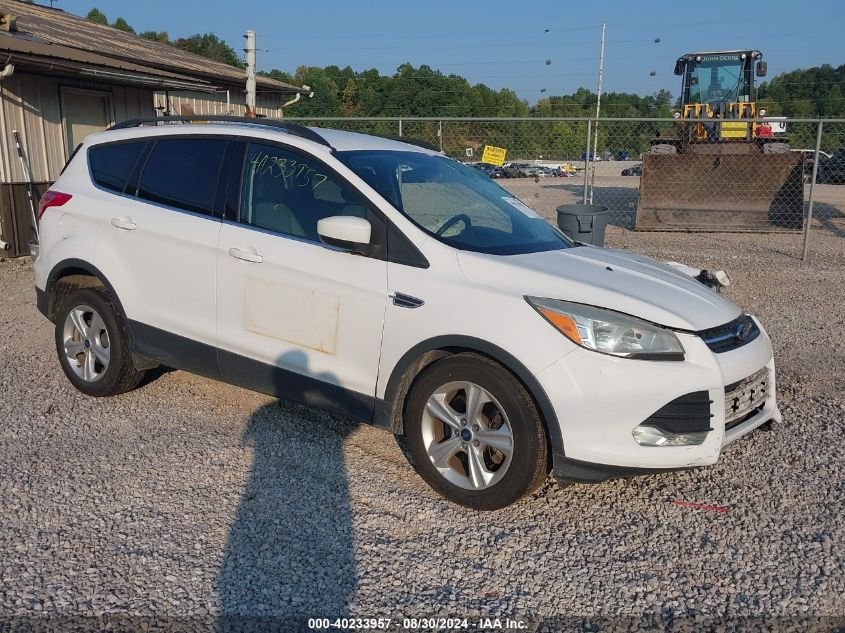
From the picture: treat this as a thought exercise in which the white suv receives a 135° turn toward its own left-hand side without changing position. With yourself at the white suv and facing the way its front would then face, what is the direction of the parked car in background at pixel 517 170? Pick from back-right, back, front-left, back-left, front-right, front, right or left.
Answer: front

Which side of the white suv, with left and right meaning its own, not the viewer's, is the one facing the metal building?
back

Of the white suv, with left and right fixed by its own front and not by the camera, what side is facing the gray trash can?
left

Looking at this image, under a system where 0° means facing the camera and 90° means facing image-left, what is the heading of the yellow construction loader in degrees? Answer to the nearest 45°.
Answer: approximately 0°

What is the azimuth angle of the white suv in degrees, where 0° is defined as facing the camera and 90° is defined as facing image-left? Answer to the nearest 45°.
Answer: approximately 315°

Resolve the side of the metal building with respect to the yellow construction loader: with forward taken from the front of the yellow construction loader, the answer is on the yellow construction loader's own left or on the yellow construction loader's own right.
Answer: on the yellow construction loader's own right
